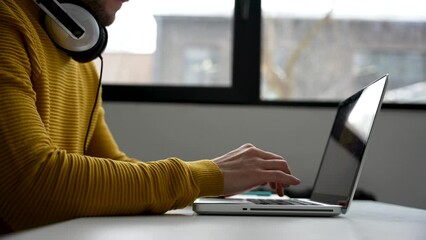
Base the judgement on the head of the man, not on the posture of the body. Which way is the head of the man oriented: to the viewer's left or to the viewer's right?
to the viewer's right

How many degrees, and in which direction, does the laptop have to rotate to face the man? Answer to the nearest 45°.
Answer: approximately 45° to its left

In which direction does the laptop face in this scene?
to the viewer's left
